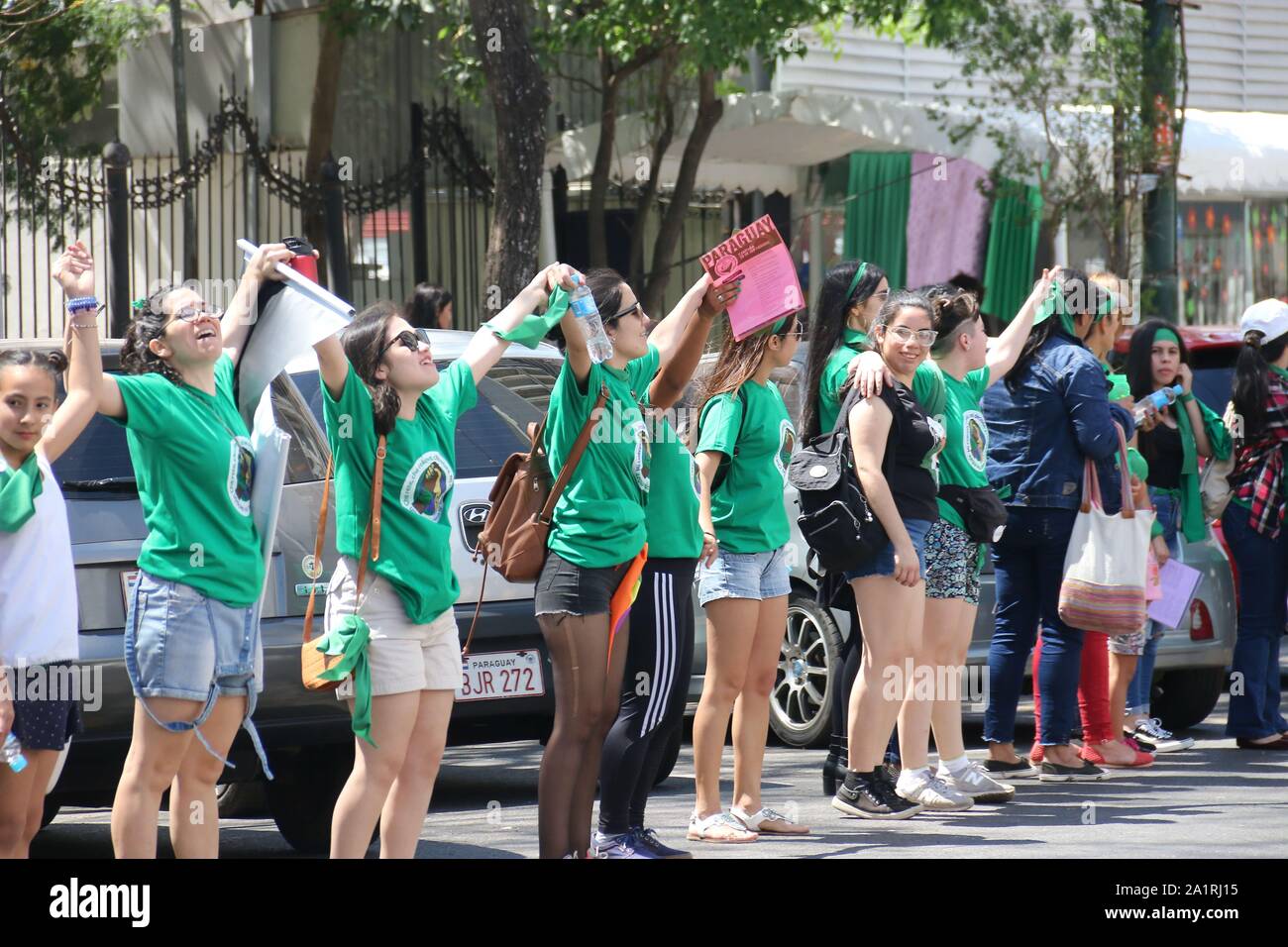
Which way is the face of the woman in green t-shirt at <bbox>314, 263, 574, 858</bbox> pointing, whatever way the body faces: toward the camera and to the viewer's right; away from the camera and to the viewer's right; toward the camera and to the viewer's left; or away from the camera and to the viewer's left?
toward the camera and to the viewer's right

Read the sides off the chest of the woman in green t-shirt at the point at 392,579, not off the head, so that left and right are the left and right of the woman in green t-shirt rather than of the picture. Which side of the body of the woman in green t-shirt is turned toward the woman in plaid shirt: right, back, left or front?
left

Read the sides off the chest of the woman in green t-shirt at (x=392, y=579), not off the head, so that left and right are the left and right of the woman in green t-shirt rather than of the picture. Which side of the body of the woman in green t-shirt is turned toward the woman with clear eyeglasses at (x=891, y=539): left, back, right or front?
left

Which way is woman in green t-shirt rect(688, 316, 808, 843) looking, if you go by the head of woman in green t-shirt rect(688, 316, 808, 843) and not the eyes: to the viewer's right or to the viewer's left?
to the viewer's right

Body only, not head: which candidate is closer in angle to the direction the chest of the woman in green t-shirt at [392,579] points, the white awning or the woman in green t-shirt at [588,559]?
the woman in green t-shirt

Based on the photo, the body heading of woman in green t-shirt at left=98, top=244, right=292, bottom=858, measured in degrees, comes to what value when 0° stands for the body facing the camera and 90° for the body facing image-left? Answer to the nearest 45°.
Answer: approximately 315°

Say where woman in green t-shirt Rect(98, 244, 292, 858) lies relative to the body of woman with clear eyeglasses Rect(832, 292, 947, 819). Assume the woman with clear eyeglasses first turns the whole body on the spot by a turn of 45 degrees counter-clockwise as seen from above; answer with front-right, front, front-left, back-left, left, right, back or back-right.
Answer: back

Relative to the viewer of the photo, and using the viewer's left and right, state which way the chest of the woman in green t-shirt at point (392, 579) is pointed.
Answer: facing the viewer and to the right of the viewer
